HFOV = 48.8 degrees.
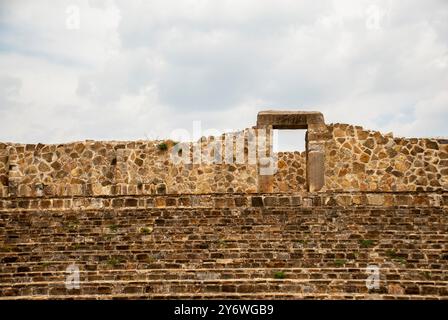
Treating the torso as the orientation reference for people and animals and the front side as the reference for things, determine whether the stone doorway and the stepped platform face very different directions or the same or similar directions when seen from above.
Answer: same or similar directions

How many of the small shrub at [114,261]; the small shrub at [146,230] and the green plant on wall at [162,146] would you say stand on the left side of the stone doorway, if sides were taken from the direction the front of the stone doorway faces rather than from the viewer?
0

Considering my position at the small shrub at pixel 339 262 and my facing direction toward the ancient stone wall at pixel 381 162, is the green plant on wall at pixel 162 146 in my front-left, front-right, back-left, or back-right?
front-left

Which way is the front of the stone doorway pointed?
toward the camera

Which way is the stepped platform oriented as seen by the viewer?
toward the camera

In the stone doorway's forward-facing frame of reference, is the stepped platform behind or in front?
in front

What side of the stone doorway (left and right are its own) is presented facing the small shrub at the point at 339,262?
front

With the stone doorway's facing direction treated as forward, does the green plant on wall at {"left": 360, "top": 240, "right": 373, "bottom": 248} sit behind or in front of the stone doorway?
in front

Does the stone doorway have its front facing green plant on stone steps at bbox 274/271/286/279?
yes

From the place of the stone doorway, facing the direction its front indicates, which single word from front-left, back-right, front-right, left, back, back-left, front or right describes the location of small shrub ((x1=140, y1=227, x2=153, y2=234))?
front-right

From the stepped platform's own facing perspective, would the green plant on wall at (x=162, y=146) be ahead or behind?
behind

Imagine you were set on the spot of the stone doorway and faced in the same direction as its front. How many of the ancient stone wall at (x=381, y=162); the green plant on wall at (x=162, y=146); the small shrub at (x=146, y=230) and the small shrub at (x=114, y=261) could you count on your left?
1
